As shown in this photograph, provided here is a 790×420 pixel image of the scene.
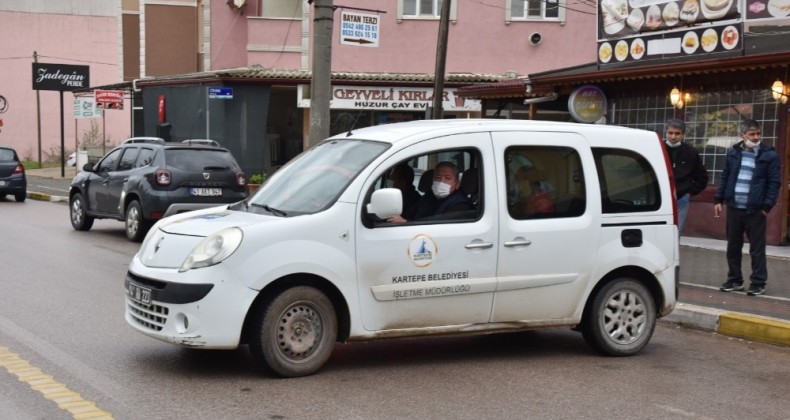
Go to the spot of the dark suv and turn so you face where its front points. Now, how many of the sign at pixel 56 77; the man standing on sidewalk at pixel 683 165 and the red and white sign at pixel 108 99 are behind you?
1

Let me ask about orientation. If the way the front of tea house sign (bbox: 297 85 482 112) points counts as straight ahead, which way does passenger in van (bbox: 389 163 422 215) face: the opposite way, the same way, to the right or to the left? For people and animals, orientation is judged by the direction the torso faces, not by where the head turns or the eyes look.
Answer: to the right

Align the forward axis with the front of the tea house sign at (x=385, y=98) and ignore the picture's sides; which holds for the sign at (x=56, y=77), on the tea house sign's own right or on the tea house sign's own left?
on the tea house sign's own right

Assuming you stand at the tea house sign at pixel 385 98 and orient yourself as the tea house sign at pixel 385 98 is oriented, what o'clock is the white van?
The white van is roughly at 12 o'clock from the tea house sign.

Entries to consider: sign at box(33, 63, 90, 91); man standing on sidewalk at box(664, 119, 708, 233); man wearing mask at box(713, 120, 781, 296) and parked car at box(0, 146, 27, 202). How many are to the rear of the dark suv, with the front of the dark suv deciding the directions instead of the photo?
2

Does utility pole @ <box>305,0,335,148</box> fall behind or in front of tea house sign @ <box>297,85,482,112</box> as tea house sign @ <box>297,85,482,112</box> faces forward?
in front

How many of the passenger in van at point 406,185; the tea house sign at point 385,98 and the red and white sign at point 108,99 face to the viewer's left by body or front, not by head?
1

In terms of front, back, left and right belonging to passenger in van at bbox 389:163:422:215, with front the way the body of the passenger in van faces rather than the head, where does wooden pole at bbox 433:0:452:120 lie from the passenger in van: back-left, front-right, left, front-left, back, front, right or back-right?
right

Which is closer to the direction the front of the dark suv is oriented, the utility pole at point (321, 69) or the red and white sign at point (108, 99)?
the red and white sign

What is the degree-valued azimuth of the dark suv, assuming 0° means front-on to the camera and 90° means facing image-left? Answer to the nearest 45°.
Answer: approximately 135°

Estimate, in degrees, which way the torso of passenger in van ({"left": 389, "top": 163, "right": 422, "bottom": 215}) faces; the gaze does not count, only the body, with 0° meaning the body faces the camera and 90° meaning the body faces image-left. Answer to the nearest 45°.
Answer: approximately 90°

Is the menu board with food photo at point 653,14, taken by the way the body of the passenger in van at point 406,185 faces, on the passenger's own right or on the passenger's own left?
on the passenger's own right
